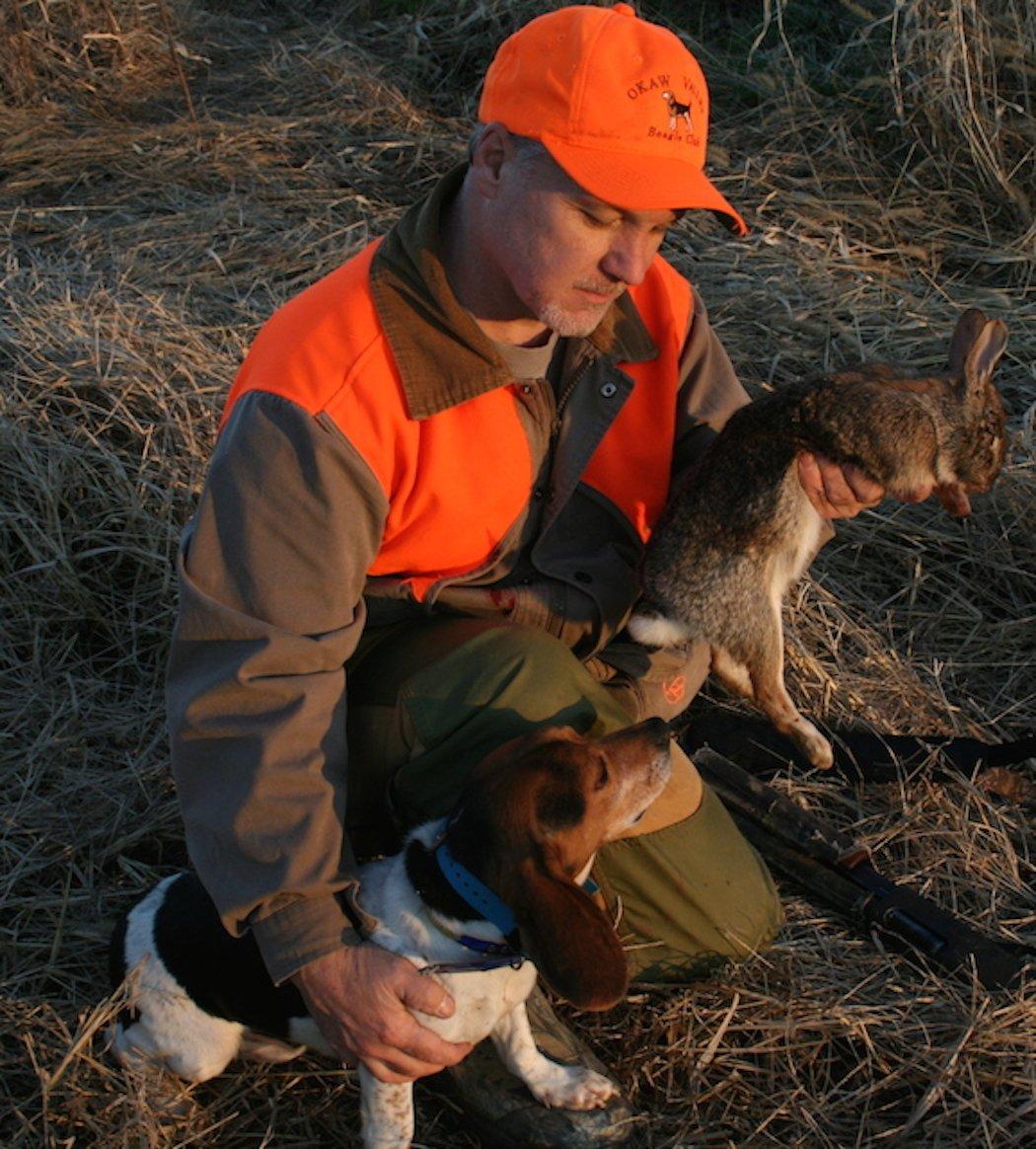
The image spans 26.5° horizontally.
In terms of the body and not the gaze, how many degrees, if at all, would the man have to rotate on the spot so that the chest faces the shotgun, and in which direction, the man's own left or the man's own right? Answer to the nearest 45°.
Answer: approximately 45° to the man's own left

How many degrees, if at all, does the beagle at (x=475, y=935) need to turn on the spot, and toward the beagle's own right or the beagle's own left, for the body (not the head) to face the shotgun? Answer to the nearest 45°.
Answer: approximately 45° to the beagle's own left

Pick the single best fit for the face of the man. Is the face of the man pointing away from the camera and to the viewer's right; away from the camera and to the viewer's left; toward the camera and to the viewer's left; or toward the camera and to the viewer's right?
toward the camera and to the viewer's right

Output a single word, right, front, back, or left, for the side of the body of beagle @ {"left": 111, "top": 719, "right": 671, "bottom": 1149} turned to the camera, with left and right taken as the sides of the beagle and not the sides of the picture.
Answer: right

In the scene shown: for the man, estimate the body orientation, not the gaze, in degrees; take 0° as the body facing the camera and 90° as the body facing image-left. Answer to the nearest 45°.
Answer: approximately 315°
